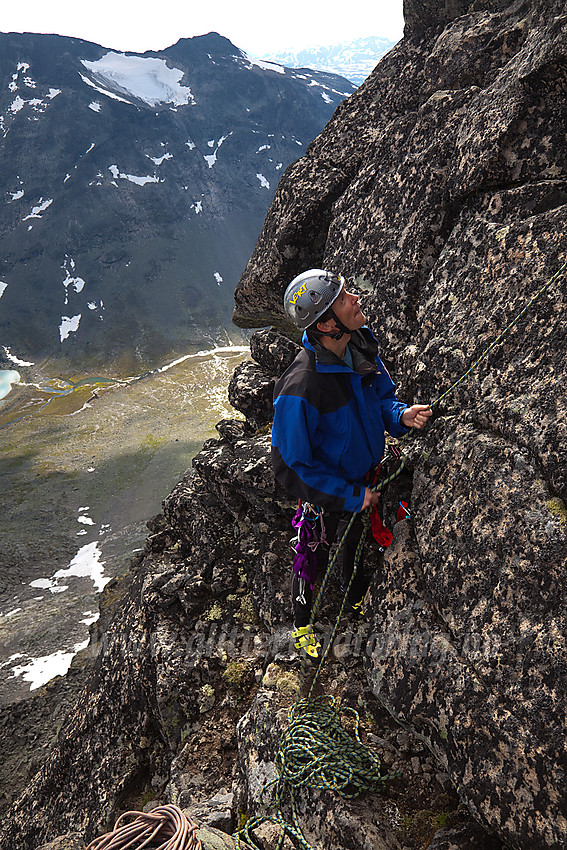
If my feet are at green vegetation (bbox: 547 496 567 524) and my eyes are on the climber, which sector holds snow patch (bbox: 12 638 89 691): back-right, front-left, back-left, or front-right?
front-right

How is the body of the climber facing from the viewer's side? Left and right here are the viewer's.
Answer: facing the viewer and to the right of the viewer

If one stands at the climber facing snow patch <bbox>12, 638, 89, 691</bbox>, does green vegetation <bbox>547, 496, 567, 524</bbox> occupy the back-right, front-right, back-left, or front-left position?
back-right

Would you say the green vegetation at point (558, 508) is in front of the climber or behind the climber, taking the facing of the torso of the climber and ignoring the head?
in front

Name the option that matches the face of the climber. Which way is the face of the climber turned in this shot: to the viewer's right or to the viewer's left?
to the viewer's right
